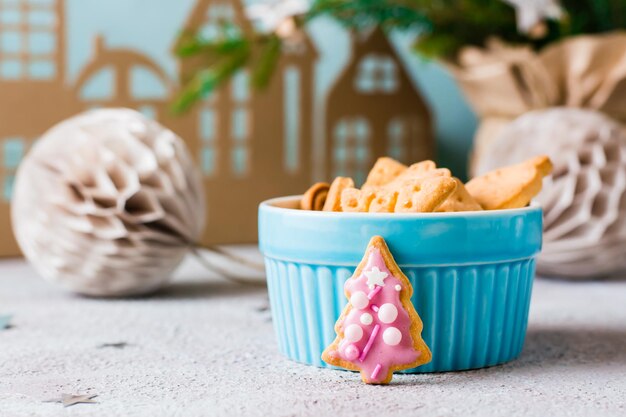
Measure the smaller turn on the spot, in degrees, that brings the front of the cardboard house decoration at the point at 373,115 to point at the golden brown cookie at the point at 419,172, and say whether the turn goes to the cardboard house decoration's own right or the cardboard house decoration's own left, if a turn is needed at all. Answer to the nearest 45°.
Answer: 0° — it already faces it

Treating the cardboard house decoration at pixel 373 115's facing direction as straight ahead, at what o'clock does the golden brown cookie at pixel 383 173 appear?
The golden brown cookie is roughly at 12 o'clock from the cardboard house decoration.

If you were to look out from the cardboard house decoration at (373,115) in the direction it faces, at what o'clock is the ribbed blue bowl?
The ribbed blue bowl is roughly at 12 o'clock from the cardboard house decoration.

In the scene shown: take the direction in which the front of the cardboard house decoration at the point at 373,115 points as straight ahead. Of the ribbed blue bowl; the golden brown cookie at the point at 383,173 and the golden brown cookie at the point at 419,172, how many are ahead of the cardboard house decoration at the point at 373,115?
3

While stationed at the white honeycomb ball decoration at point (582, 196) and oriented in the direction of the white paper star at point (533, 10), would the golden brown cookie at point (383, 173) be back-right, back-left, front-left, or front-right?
back-left

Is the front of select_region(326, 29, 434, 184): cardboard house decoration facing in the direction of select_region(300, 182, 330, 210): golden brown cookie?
yes

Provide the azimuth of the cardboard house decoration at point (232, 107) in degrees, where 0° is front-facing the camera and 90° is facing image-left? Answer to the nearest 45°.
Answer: approximately 0°

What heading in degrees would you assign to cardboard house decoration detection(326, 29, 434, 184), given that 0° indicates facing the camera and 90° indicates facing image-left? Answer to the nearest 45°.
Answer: approximately 0°
